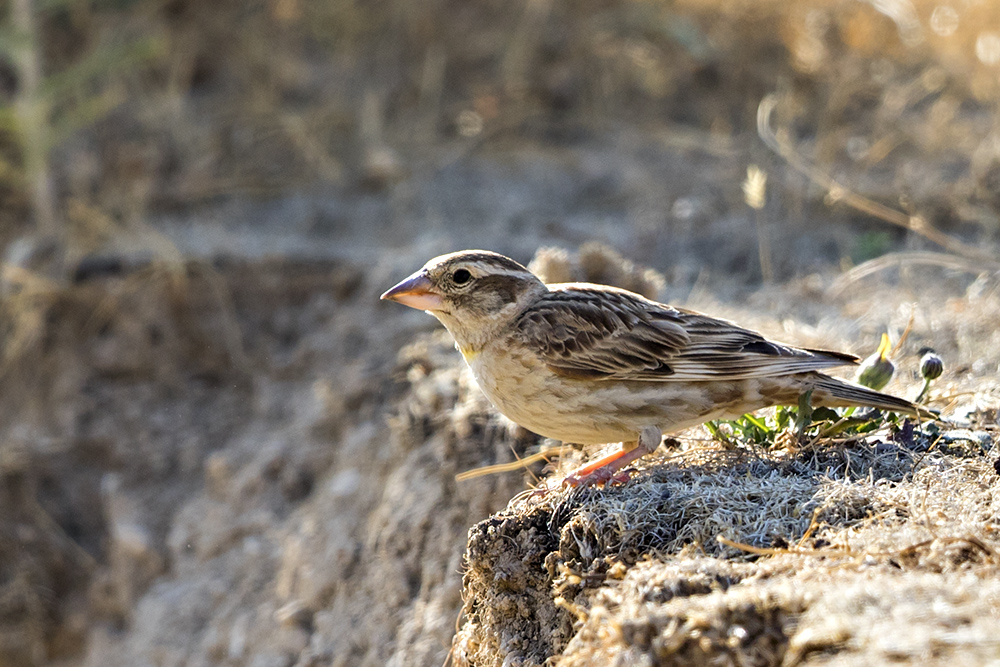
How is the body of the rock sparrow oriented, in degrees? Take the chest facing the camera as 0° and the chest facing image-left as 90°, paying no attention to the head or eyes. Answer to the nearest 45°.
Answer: approximately 90°
